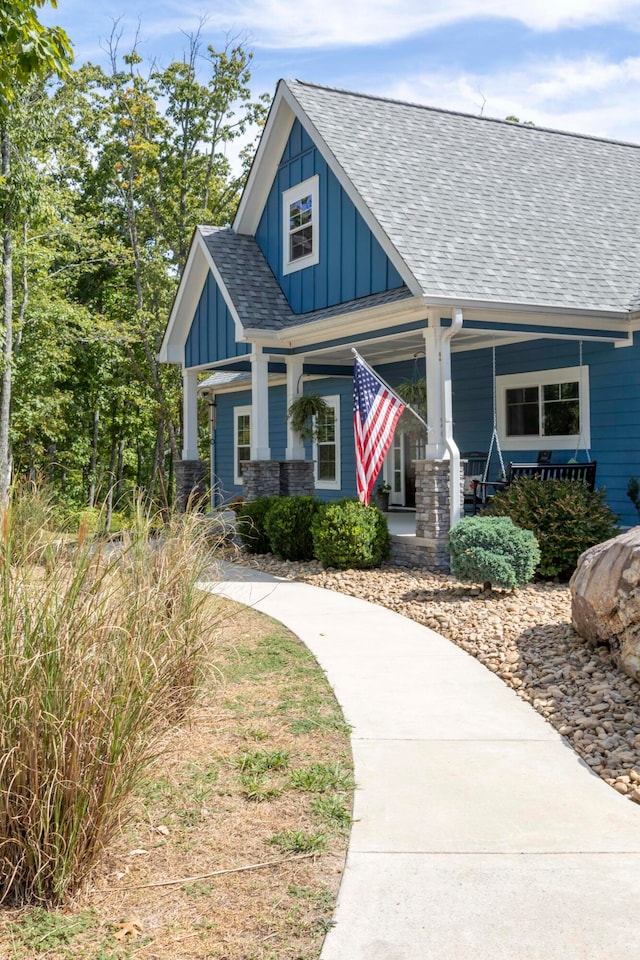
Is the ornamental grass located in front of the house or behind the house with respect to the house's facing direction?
in front
